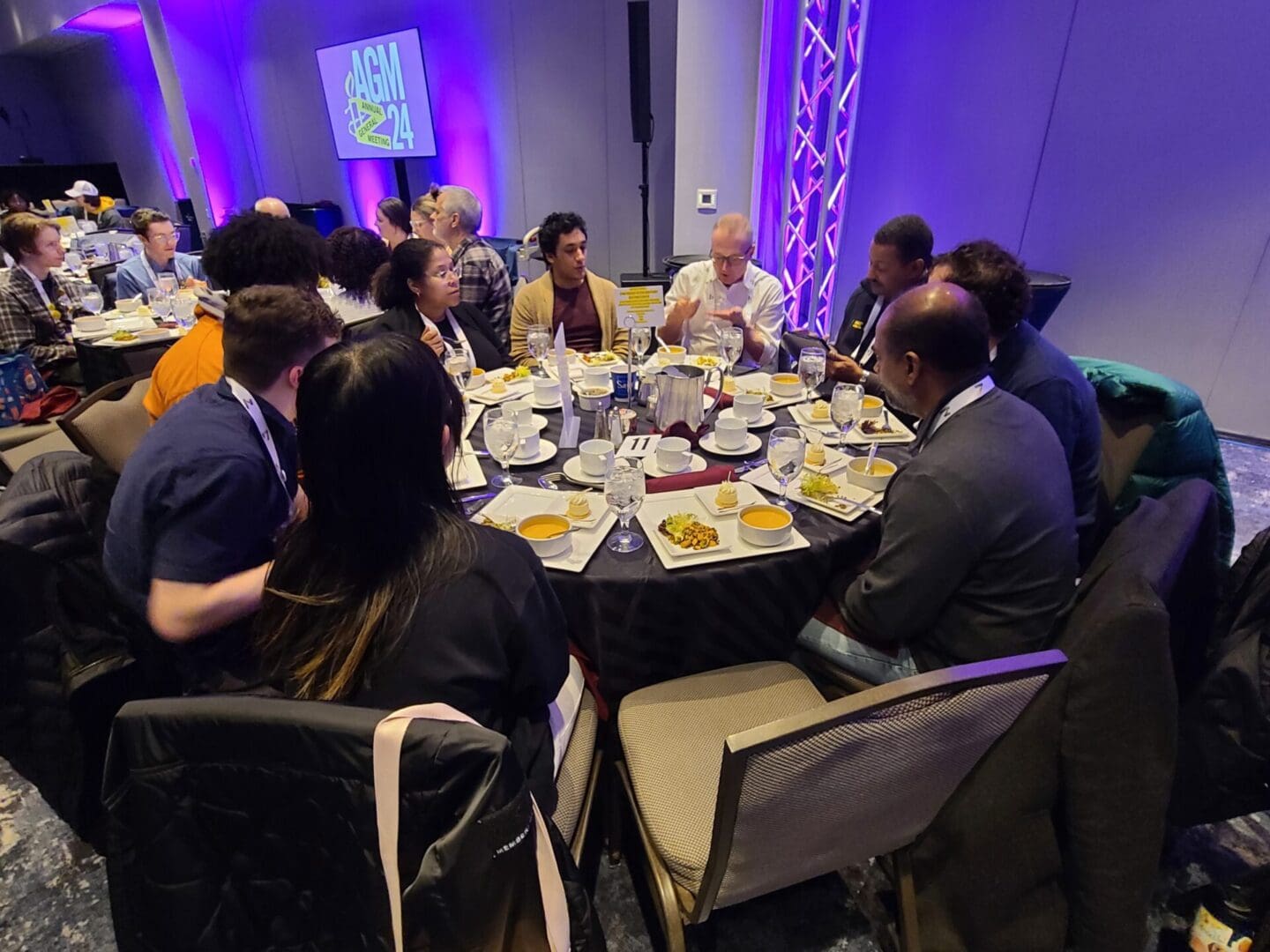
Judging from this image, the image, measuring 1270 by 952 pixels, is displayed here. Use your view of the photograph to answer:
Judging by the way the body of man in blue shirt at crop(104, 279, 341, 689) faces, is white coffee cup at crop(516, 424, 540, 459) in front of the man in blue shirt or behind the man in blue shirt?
in front

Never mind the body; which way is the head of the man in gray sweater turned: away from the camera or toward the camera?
away from the camera

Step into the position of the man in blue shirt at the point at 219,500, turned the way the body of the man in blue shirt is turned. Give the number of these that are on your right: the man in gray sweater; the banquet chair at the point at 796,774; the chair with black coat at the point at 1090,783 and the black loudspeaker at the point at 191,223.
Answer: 3

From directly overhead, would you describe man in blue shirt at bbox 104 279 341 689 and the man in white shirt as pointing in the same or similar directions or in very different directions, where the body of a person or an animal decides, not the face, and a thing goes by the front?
very different directions

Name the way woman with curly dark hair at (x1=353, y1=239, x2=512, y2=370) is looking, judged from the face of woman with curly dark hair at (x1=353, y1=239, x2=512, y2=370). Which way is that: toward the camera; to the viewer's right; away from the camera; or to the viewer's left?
to the viewer's right

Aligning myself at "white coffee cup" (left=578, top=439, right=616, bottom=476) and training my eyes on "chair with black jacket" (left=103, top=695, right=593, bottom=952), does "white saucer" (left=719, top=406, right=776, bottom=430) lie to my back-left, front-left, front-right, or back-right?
back-left

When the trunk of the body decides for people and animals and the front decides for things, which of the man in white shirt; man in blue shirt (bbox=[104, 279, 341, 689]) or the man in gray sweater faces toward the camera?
the man in white shirt

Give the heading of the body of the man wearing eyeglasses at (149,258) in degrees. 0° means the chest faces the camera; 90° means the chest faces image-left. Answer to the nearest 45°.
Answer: approximately 315°

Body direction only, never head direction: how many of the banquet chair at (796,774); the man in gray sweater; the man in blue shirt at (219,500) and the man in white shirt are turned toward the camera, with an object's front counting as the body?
1

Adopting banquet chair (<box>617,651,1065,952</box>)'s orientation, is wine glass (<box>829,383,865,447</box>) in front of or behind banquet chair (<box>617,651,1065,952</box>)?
in front

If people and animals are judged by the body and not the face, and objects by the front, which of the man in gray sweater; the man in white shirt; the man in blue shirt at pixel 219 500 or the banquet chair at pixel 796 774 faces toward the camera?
the man in white shirt

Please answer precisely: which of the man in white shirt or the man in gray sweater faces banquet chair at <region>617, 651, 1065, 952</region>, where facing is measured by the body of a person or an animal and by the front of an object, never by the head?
the man in white shirt

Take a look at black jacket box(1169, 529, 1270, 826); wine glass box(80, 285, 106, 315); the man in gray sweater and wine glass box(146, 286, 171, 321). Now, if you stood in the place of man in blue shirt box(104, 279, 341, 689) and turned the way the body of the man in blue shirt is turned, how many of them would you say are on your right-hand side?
2

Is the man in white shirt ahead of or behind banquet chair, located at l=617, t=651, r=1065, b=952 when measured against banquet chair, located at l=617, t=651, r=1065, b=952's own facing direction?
ahead

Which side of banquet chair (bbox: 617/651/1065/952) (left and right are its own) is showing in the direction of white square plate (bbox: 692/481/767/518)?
front

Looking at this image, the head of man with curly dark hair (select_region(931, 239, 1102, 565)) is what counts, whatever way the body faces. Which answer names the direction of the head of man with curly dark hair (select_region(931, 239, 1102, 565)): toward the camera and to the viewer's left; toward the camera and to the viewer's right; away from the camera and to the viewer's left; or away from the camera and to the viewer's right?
away from the camera and to the viewer's left
